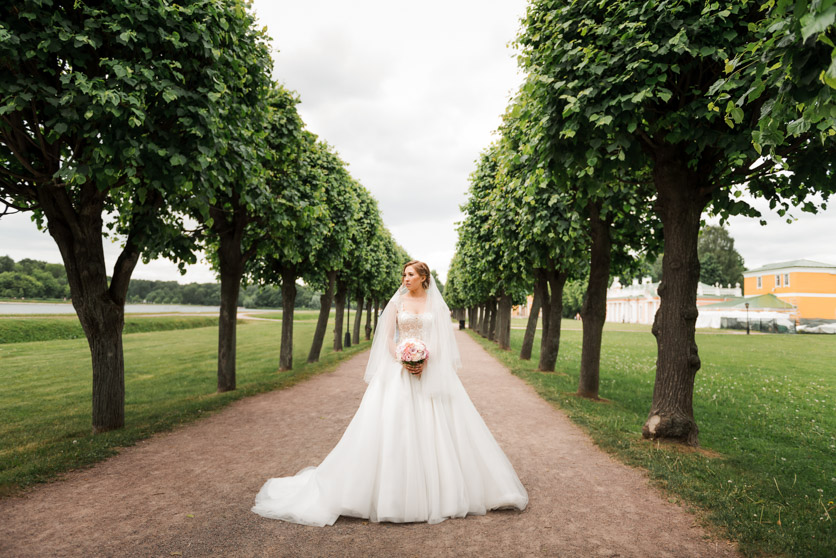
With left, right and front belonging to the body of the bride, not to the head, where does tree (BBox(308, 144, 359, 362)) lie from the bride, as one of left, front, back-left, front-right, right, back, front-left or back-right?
back

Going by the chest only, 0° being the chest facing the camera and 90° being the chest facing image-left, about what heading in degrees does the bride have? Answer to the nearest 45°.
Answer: approximately 0°

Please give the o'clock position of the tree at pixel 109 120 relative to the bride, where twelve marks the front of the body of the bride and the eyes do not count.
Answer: The tree is roughly at 4 o'clock from the bride.

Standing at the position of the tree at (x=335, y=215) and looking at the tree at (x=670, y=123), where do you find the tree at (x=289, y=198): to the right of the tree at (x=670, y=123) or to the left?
right

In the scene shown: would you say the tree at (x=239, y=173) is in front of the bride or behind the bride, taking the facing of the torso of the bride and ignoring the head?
behind
